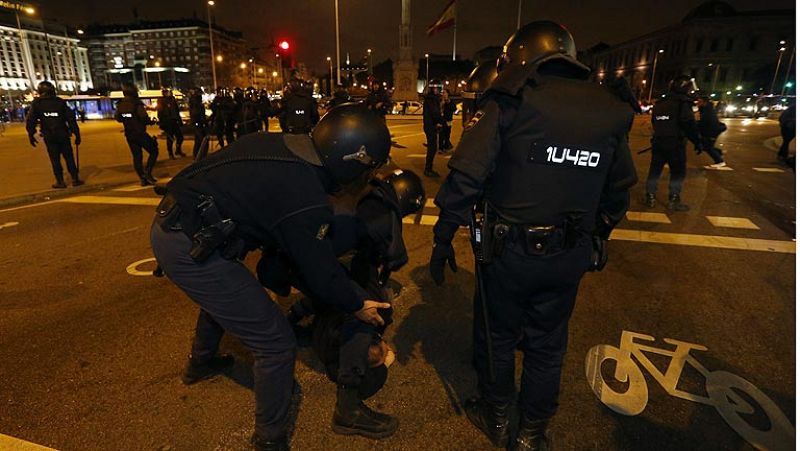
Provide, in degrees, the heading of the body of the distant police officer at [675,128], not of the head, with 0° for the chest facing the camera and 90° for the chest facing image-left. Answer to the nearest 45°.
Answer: approximately 225°

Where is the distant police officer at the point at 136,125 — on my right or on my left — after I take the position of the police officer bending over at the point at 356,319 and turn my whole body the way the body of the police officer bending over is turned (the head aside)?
on my left

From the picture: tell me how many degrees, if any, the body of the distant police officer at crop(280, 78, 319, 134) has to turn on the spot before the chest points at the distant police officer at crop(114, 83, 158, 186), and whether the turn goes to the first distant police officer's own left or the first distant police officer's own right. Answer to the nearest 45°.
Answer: approximately 90° to the first distant police officer's own left

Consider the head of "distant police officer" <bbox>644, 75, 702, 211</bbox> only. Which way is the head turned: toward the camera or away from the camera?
away from the camera

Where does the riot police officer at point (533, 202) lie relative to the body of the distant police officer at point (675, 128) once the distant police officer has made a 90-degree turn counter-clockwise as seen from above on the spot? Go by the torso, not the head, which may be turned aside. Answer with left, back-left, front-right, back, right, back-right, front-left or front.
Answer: back-left

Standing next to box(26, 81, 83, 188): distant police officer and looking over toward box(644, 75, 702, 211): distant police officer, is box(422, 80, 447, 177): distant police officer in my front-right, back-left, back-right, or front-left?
front-left

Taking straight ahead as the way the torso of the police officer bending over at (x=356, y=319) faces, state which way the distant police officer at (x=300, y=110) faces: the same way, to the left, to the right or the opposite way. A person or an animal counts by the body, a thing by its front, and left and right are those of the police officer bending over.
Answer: to the left

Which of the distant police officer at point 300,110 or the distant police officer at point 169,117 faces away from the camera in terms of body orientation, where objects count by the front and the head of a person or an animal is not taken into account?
the distant police officer at point 300,110

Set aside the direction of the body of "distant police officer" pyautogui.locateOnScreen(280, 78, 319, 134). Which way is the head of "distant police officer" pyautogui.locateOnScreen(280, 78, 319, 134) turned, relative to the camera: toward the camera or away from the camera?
away from the camera

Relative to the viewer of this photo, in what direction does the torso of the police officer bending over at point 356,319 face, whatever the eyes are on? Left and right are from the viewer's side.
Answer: facing to the right of the viewer

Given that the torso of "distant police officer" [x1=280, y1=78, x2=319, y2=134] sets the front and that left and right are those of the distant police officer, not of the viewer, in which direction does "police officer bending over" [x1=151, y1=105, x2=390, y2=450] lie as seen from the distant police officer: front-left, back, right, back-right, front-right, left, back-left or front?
back

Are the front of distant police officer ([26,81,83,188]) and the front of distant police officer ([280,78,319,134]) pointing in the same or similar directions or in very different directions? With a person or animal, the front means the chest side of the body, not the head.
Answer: same or similar directions
